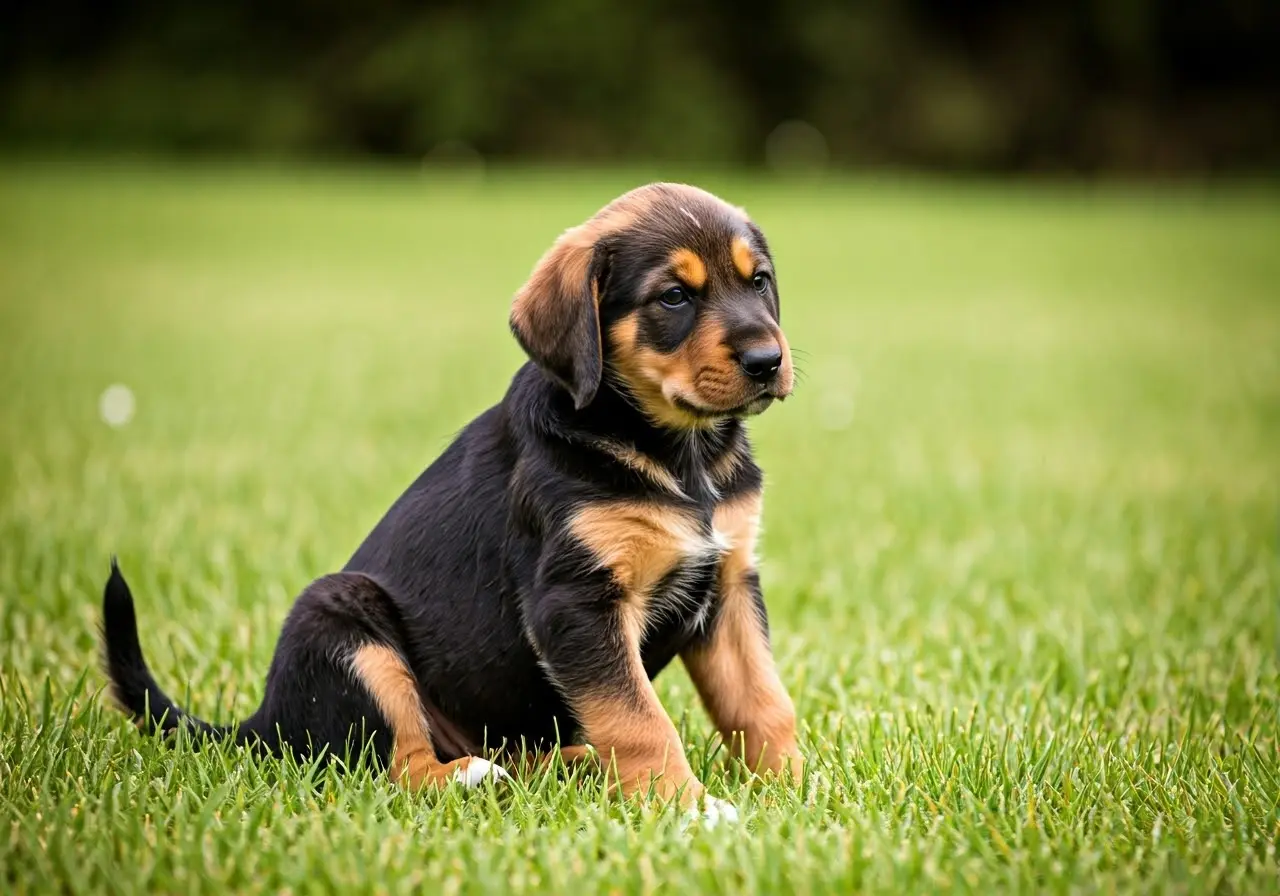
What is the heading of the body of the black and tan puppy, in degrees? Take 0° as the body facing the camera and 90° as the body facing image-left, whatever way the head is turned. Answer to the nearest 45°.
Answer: approximately 315°
